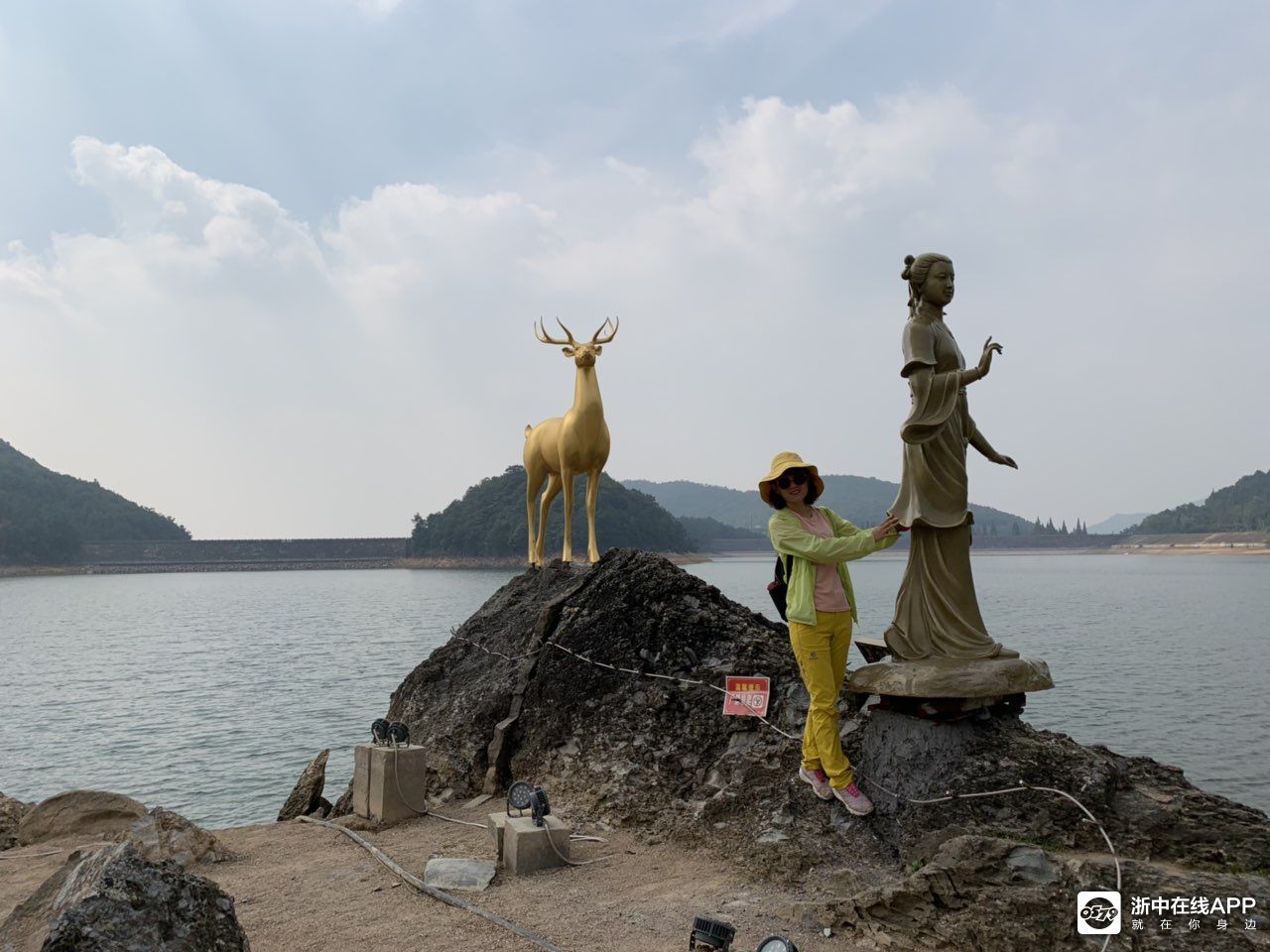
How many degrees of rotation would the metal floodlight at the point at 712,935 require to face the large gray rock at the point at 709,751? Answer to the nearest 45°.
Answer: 0° — it already faces it

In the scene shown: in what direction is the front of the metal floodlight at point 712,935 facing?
away from the camera

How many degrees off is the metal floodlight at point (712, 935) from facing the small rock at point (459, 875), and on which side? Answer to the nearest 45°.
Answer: approximately 45° to its left

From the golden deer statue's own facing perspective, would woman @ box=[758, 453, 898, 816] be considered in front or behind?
in front

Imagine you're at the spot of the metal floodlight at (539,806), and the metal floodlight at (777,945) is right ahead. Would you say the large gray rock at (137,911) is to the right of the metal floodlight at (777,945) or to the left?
right

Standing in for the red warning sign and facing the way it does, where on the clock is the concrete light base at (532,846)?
The concrete light base is roughly at 2 o'clock from the red warning sign.

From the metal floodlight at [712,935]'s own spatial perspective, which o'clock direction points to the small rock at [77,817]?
The small rock is roughly at 10 o'clock from the metal floodlight.
